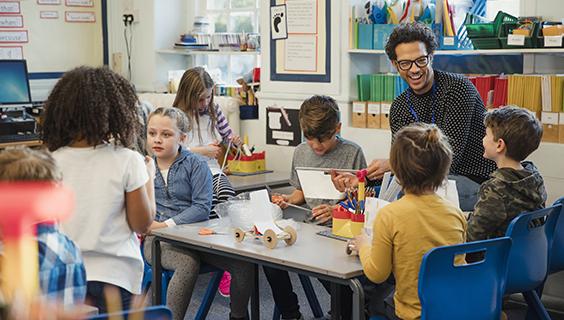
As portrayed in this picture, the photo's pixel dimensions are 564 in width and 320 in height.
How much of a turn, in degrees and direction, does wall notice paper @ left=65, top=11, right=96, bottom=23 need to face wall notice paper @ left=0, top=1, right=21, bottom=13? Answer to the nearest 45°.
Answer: approximately 45° to its right

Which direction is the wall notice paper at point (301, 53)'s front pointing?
toward the camera

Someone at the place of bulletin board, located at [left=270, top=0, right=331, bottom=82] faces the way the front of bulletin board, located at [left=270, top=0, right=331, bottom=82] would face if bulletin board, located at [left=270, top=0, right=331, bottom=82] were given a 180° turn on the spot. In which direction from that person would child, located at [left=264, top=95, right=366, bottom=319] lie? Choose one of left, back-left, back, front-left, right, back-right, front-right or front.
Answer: back

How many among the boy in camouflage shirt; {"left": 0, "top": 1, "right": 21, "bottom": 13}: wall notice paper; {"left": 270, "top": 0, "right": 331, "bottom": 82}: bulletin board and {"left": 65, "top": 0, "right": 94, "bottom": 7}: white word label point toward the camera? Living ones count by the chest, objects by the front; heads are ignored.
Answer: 3

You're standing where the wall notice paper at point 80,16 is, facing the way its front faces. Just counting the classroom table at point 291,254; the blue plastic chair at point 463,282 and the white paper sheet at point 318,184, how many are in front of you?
3

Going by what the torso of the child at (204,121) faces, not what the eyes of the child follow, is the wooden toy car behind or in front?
in front

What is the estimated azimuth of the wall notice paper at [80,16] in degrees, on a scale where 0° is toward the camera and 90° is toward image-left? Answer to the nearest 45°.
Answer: approximately 0°

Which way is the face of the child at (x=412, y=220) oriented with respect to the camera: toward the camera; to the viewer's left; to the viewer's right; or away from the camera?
away from the camera

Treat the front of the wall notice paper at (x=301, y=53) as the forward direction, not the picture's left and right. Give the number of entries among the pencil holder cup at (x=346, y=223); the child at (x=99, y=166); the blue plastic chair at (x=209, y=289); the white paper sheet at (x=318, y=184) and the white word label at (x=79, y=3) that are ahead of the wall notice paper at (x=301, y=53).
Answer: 4

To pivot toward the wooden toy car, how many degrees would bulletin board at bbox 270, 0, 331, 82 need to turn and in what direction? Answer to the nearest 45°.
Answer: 0° — it already faces it

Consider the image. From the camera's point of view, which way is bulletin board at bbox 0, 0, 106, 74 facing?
toward the camera

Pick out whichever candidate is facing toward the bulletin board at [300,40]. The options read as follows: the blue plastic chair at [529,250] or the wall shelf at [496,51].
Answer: the blue plastic chair

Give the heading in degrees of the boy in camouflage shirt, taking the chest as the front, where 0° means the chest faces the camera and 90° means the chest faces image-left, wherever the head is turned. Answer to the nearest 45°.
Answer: approximately 135°

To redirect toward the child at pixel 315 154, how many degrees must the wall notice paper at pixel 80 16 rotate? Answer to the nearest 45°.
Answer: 0° — it already faces them
